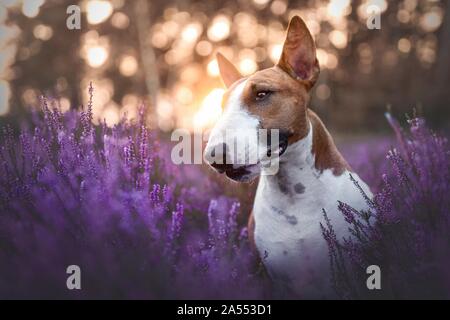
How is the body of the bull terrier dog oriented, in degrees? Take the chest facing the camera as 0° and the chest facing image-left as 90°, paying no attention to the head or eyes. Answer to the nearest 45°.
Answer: approximately 45°
